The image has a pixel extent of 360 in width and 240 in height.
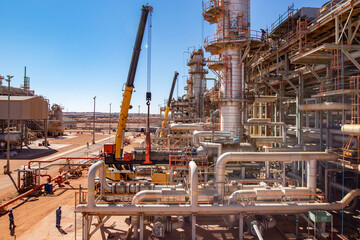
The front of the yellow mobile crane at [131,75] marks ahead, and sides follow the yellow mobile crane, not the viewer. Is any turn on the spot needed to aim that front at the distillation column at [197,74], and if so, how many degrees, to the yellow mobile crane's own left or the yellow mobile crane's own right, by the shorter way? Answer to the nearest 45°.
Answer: approximately 45° to the yellow mobile crane's own left

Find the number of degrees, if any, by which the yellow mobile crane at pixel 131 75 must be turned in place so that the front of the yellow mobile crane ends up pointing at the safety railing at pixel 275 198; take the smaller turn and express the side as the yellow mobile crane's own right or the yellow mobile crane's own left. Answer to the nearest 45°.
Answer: approximately 45° to the yellow mobile crane's own right

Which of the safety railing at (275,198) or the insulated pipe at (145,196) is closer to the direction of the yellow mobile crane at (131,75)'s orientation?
the safety railing

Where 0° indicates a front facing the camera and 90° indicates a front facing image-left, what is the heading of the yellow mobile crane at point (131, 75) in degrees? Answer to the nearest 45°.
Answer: approximately 270°

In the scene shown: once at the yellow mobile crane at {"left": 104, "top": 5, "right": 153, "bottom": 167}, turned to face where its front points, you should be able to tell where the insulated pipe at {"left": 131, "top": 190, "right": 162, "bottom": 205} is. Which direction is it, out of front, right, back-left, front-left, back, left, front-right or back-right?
right
